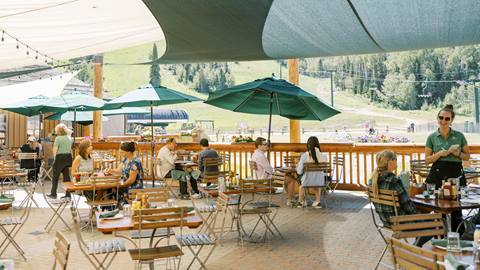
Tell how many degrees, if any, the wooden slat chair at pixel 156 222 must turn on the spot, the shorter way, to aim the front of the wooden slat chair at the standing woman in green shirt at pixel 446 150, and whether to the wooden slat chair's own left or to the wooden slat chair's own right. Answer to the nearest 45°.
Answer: approximately 90° to the wooden slat chair's own right

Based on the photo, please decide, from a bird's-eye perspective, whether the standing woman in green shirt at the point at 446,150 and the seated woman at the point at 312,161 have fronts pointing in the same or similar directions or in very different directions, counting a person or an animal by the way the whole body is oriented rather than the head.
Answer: very different directions

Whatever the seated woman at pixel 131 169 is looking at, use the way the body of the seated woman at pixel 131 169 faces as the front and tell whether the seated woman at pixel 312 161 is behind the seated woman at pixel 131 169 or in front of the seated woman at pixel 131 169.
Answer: behind

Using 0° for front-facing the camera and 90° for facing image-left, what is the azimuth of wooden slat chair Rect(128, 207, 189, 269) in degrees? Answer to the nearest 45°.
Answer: approximately 180°

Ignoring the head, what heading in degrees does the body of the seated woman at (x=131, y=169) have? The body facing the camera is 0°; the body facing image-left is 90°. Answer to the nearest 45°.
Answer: approximately 90°

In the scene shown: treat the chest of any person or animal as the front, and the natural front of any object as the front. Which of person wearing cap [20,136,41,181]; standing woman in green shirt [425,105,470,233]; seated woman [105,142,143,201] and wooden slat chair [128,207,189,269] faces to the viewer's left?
the seated woman
